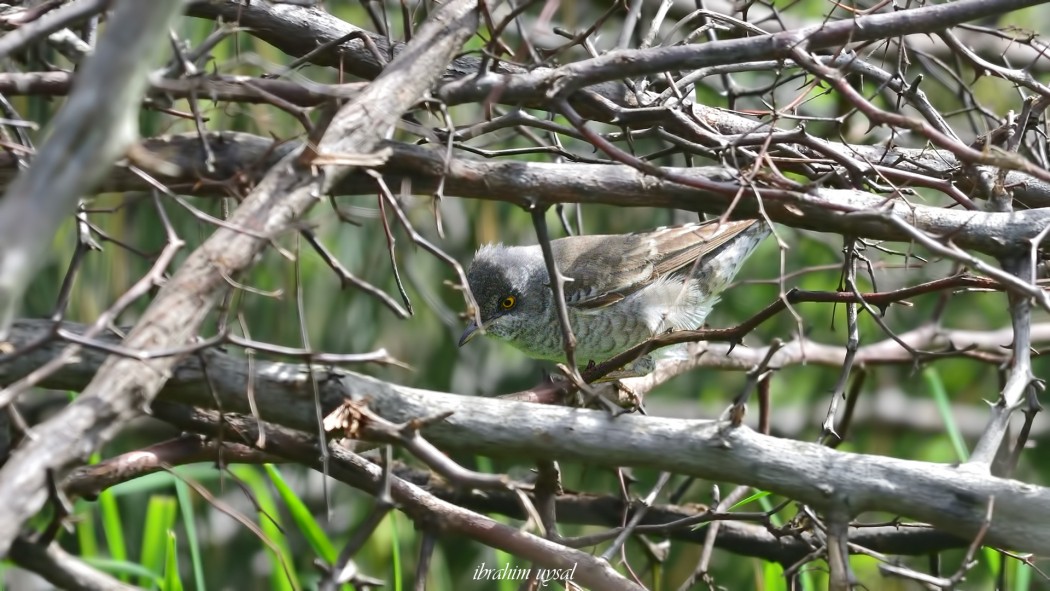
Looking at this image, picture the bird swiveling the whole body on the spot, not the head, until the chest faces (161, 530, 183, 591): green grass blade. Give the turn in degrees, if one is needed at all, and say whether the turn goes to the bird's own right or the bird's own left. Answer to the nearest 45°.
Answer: approximately 45° to the bird's own left

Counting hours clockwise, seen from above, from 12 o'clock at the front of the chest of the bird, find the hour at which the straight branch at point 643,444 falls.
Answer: The straight branch is roughly at 9 o'clock from the bird.

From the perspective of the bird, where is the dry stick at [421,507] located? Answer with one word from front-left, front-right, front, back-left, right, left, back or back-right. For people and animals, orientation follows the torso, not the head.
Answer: left

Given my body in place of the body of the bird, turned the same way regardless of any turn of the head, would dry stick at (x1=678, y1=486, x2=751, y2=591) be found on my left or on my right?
on my left

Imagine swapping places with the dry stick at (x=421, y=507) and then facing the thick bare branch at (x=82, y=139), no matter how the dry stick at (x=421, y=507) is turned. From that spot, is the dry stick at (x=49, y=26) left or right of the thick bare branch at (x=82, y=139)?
right

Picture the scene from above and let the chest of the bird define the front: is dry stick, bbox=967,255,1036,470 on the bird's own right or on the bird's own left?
on the bird's own left

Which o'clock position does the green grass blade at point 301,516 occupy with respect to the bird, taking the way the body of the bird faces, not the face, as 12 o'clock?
The green grass blade is roughly at 1 o'clock from the bird.

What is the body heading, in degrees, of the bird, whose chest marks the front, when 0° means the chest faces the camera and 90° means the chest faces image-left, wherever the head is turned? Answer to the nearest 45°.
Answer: approximately 90°
